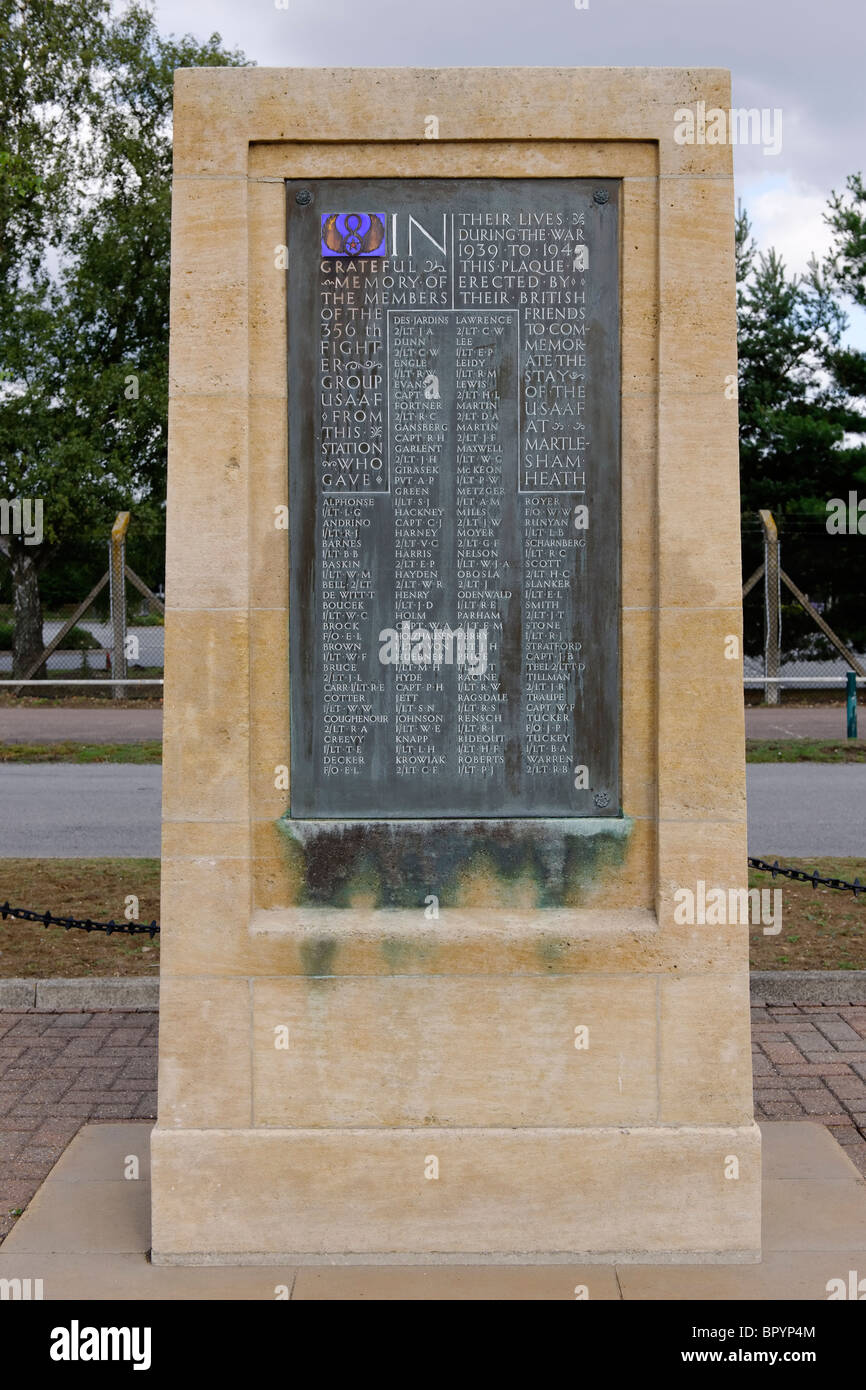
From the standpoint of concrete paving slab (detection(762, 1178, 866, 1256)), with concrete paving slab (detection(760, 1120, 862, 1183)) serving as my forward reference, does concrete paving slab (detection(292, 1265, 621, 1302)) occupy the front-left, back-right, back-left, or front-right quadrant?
back-left

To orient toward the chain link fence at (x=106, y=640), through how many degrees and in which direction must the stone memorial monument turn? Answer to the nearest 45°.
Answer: approximately 180°

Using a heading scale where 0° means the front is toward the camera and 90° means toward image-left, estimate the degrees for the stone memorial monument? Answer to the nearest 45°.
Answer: approximately 0°

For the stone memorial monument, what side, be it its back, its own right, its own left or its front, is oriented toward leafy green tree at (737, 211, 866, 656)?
back

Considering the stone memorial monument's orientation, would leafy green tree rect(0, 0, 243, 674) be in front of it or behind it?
behind

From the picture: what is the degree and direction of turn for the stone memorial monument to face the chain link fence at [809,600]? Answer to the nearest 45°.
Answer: approximately 180°
